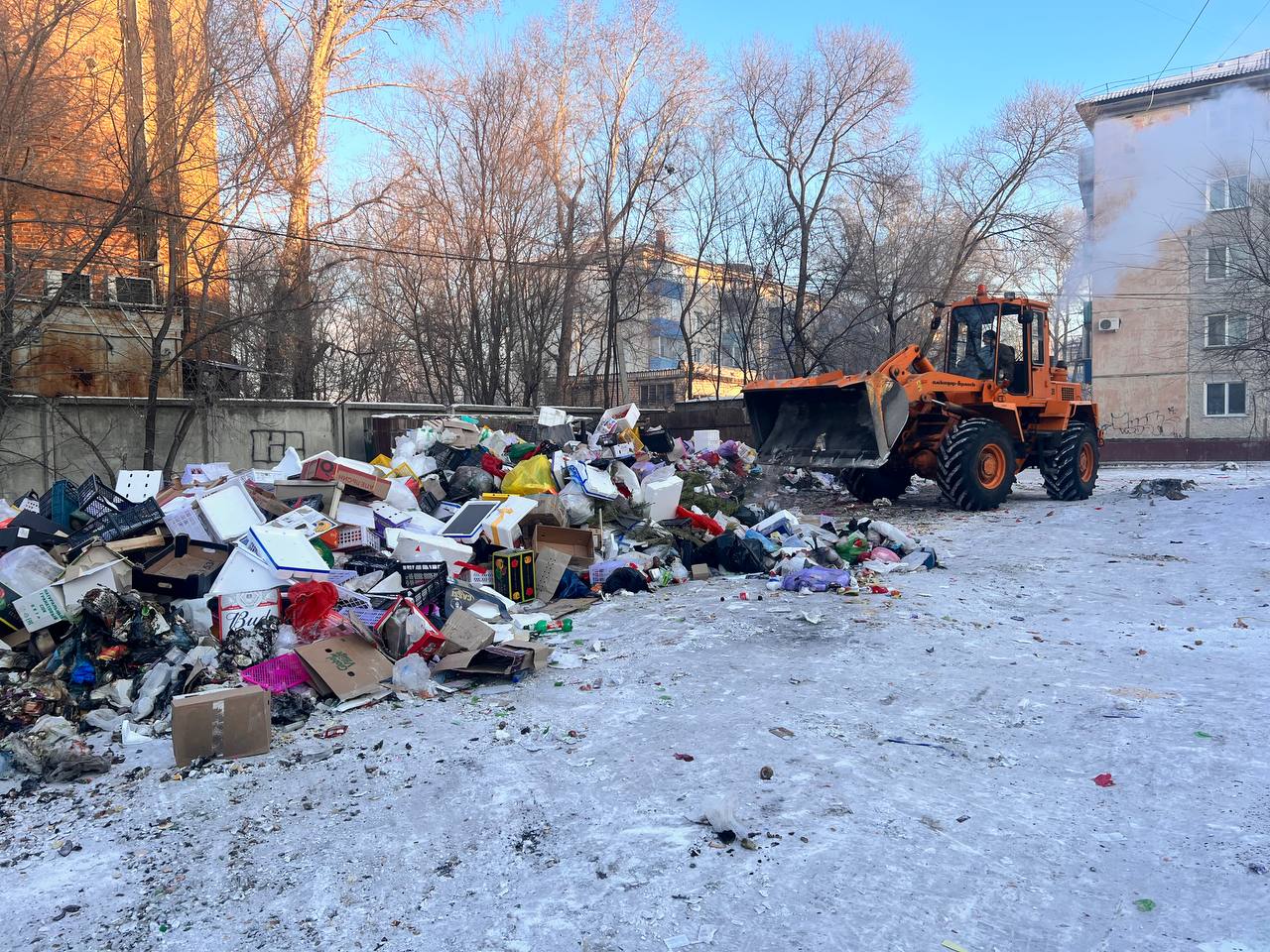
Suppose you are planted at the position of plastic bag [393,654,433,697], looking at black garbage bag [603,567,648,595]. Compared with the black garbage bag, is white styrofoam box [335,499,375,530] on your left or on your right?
left

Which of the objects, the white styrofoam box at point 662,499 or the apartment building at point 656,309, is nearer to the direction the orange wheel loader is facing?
the white styrofoam box

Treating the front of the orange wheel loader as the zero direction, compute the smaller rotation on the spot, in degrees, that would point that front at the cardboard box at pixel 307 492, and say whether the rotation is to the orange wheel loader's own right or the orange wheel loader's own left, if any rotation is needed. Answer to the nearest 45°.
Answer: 0° — it already faces it

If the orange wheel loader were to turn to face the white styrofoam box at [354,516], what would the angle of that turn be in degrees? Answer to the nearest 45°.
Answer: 0° — it already faces it

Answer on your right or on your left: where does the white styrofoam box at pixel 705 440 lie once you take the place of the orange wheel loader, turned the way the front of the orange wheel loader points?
on your right

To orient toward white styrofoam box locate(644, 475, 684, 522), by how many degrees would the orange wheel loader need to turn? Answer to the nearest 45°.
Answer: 0° — it already faces it

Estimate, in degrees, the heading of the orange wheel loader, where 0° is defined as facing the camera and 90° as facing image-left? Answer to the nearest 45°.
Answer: approximately 45°

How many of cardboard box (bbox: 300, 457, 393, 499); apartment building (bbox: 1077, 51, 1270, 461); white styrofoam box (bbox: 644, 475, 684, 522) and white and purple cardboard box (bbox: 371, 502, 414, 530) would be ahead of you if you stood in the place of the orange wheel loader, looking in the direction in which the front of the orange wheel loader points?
3

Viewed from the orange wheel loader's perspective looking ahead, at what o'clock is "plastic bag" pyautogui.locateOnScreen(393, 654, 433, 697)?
The plastic bag is roughly at 11 o'clock from the orange wheel loader.

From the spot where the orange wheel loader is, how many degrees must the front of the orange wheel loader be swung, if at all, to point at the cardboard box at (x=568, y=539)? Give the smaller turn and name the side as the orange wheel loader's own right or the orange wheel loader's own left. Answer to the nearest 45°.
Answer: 0° — it already faces it
